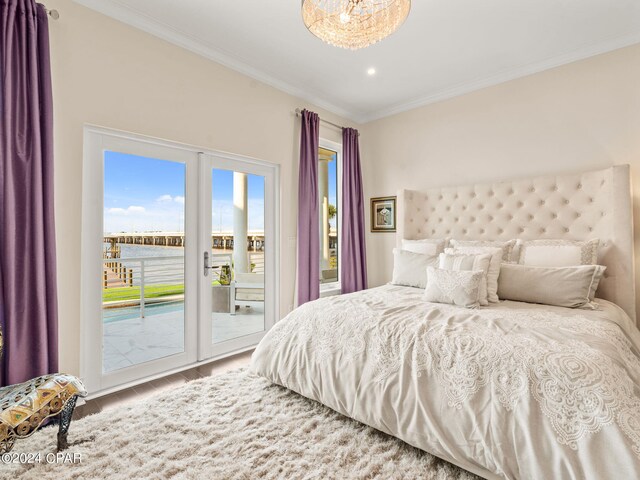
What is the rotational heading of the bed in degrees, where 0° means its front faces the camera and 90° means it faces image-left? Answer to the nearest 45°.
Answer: approximately 45°

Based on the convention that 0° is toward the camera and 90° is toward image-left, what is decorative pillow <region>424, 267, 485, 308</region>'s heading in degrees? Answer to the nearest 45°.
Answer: approximately 45°

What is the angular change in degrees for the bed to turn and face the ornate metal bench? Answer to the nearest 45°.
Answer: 0° — it already faces it

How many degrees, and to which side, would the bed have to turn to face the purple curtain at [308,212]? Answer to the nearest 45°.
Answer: approximately 90° to its right

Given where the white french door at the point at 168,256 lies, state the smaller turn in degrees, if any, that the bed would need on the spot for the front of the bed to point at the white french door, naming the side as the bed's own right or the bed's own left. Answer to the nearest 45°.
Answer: approximately 45° to the bed's own right

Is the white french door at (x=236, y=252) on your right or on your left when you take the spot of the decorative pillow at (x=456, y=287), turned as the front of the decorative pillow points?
on your right

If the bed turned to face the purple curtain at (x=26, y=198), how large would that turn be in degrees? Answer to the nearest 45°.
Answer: approximately 45° to its right

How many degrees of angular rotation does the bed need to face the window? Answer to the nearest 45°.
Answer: approximately 90° to its right
